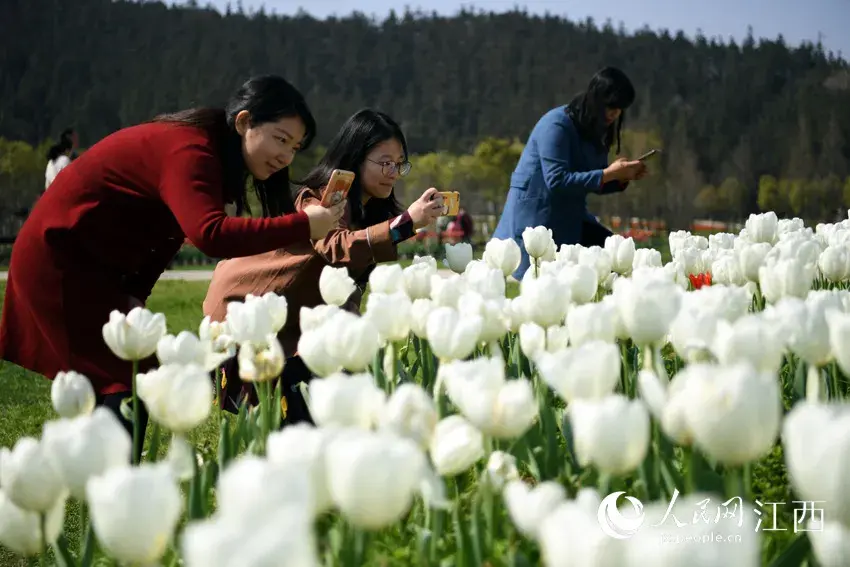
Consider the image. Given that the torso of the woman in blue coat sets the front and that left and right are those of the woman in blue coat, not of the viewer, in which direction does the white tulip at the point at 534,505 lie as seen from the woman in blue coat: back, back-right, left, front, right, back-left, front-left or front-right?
right

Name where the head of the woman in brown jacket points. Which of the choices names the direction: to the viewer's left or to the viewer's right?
to the viewer's right

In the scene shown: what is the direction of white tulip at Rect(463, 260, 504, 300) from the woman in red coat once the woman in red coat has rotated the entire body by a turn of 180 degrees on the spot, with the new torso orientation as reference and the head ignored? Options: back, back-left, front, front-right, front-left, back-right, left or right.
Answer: back-left

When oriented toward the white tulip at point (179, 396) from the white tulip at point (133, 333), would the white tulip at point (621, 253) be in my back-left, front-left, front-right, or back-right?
back-left

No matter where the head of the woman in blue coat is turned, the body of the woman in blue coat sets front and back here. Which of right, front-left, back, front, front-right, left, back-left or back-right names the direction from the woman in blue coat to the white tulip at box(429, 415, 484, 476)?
right

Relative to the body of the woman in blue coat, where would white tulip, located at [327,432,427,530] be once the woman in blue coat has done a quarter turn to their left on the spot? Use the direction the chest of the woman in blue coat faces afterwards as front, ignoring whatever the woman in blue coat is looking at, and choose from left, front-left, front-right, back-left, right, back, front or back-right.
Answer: back

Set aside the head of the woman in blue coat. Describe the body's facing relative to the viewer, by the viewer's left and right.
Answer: facing to the right of the viewer

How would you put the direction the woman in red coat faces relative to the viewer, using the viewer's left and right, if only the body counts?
facing to the right of the viewer

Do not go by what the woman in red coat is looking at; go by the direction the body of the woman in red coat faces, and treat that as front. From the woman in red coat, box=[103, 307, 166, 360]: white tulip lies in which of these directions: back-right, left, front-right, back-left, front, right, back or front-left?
right
